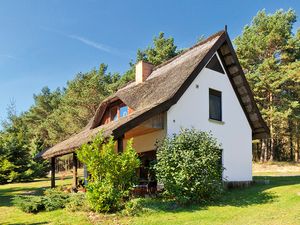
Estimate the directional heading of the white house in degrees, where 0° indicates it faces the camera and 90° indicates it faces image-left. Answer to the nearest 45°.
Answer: approximately 45°

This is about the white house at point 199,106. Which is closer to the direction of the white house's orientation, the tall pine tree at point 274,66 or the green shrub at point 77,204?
the green shrub

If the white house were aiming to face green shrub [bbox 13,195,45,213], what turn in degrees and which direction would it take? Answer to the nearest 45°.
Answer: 0° — it already faces it

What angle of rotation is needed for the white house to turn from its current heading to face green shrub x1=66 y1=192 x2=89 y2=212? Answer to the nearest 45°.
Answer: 0° — it already faces it
